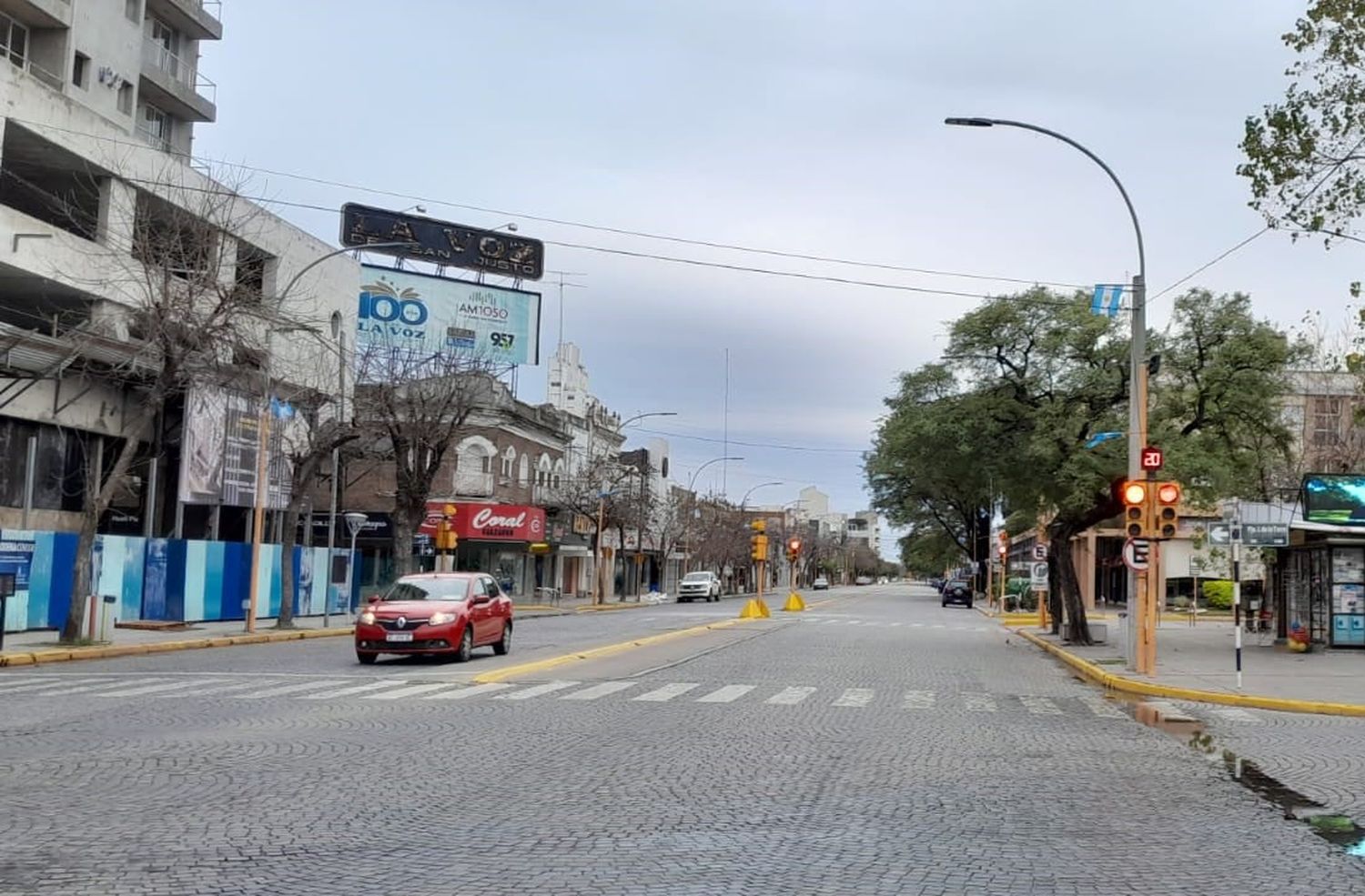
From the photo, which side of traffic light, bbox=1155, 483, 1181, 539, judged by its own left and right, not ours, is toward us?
front

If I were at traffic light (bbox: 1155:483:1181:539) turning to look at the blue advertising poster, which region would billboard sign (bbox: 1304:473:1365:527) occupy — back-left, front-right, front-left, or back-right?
back-right

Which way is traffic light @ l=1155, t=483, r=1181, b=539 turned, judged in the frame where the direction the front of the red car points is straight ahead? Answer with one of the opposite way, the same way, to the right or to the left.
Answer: the same way

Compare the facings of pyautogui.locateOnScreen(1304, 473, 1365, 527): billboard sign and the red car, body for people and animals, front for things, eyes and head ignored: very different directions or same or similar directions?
same or similar directions

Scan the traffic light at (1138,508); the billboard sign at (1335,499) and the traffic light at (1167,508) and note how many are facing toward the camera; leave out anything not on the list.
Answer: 3

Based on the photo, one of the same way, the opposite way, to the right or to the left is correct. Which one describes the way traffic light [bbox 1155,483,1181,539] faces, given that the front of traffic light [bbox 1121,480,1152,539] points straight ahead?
the same way

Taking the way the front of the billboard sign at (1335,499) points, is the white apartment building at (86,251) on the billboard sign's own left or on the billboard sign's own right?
on the billboard sign's own right

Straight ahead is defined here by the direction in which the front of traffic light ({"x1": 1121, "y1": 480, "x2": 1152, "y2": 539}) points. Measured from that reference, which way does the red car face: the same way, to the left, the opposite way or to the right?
the same way

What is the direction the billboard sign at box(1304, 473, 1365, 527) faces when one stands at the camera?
facing the viewer

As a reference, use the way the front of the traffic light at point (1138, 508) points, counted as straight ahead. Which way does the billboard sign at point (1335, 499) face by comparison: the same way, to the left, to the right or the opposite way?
the same way

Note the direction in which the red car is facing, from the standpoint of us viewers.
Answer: facing the viewer and to the left of the viewer

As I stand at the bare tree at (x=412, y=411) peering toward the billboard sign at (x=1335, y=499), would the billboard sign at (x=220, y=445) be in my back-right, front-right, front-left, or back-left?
back-right

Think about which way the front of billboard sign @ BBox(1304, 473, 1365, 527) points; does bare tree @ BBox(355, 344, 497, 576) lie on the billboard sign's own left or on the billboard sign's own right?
on the billboard sign's own right

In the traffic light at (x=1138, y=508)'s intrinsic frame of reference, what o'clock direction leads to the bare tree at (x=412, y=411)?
The bare tree is roughly at 4 o'clock from the traffic light.
